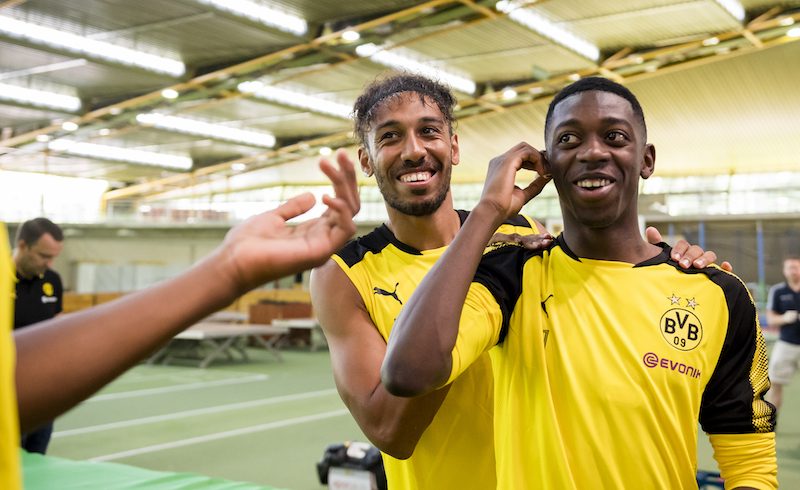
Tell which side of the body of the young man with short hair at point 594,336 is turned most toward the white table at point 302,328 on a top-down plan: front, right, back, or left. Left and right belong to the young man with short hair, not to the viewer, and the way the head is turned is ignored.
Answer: back

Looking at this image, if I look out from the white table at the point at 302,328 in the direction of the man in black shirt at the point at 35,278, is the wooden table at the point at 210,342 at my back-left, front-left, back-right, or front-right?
front-right

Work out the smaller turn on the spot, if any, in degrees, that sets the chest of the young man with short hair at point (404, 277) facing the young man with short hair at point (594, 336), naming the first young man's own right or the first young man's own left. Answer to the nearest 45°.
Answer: approximately 45° to the first young man's own left

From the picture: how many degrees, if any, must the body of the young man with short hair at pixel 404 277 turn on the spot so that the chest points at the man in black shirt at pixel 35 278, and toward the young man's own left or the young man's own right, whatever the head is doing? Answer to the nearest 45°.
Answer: approximately 135° to the young man's own right

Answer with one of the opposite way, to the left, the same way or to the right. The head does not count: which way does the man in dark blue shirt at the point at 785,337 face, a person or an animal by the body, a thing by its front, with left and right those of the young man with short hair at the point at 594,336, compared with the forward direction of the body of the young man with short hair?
the same way

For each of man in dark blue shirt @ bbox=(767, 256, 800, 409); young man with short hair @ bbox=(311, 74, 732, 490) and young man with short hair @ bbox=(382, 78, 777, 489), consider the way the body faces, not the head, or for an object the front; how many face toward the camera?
3

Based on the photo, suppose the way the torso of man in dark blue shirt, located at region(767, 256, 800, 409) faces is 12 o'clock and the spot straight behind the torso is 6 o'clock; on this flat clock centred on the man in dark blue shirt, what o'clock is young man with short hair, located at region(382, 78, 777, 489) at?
The young man with short hair is roughly at 12 o'clock from the man in dark blue shirt.

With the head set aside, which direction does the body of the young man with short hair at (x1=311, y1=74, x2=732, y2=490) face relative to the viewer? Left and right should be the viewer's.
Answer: facing the viewer

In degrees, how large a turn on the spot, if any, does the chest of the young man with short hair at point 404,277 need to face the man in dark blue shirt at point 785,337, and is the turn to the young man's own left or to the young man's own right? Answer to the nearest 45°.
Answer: approximately 135° to the young man's own left

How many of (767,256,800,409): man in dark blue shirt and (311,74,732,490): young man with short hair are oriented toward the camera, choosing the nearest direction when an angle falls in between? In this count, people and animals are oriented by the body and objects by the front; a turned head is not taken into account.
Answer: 2

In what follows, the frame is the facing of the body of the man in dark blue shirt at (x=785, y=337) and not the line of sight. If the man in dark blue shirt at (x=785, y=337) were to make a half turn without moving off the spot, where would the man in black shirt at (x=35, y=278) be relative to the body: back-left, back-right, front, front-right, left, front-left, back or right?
back-left

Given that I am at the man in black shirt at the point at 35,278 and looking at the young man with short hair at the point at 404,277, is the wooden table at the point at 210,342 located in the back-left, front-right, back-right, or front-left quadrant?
back-left

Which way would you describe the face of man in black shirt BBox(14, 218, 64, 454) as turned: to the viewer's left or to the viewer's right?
to the viewer's right

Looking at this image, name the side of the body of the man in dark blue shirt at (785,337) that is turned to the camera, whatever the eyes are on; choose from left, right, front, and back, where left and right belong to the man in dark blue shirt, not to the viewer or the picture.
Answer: front
